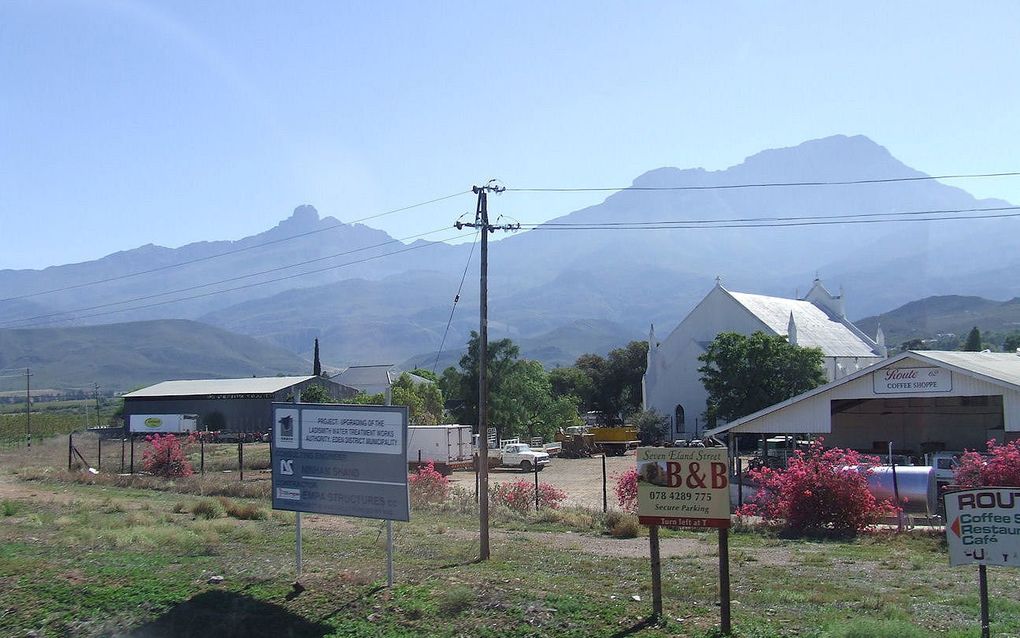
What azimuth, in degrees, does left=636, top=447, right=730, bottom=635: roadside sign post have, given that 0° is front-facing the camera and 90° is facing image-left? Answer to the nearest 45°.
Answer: approximately 0°

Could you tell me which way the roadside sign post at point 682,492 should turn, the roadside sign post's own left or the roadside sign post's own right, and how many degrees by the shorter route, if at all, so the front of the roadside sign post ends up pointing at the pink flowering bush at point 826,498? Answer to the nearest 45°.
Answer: approximately 180°

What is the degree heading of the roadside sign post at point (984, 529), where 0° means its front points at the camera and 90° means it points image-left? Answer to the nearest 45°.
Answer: approximately 0°

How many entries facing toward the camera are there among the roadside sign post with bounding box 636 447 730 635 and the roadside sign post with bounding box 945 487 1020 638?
2

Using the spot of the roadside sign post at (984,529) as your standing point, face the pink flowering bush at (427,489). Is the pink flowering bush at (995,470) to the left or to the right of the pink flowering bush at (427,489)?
right

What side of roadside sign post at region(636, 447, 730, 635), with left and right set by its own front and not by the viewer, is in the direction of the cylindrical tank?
back

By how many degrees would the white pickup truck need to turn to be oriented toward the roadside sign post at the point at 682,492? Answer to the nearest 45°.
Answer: approximately 45° to its right

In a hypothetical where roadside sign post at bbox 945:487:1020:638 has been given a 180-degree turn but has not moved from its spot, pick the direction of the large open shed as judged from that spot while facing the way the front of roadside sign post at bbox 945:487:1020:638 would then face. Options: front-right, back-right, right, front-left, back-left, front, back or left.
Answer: front

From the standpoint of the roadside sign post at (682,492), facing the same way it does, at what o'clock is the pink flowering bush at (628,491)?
The pink flowering bush is roughly at 6 o'clock from the roadside sign post.
